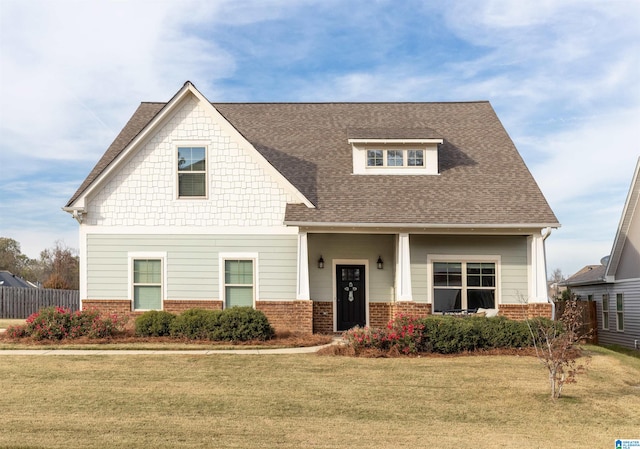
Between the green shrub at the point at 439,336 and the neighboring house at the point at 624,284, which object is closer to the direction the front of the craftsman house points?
the green shrub

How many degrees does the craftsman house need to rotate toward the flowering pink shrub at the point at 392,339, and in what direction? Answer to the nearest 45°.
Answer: approximately 45° to its left

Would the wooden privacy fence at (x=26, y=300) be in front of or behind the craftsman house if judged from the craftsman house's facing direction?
behind

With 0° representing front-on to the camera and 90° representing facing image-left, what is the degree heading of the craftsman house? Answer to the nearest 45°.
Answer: approximately 0°

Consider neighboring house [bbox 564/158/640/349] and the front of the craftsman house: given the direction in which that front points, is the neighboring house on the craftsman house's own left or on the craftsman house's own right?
on the craftsman house's own left

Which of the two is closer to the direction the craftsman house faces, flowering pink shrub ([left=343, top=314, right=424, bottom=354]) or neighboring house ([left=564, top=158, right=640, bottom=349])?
the flowering pink shrub
